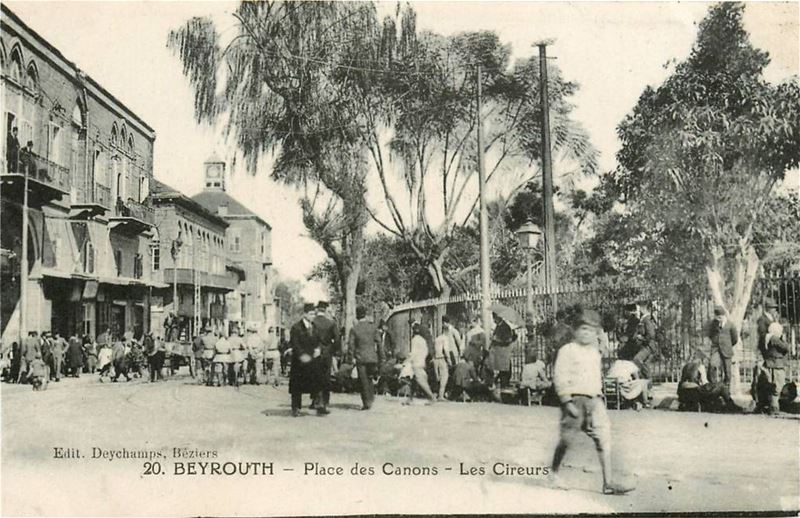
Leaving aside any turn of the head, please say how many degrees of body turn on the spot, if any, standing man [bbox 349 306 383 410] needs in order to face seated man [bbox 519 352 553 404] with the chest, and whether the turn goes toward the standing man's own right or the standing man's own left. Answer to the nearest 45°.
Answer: approximately 90° to the standing man's own right

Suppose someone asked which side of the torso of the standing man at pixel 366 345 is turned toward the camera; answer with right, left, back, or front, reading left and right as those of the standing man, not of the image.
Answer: back

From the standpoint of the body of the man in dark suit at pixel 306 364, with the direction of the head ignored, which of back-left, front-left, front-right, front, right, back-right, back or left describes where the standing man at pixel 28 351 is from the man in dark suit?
back-right

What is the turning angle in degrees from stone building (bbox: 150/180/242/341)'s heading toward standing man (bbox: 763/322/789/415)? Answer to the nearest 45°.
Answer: approximately 45° to its right
